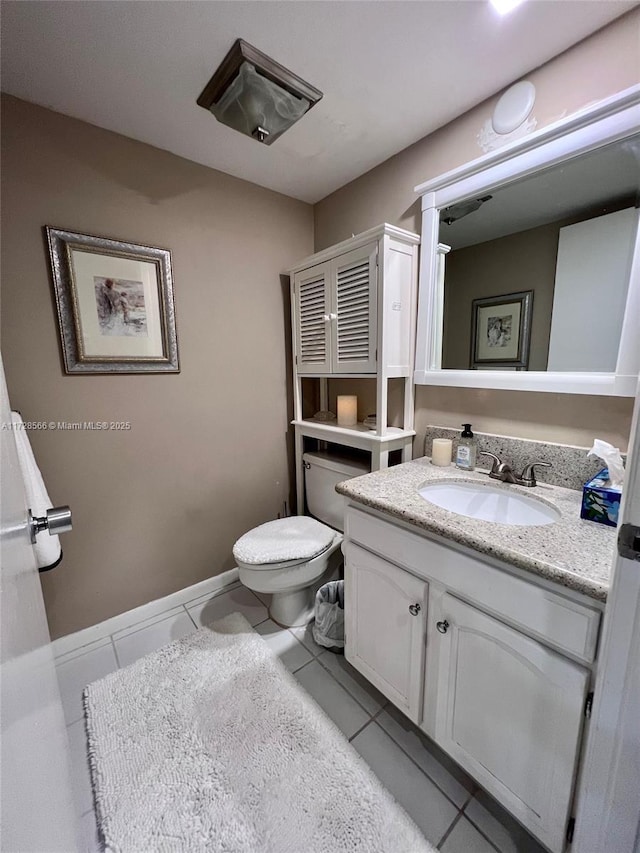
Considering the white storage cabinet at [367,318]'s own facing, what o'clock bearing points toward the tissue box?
The tissue box is roughly at 9 o'clock from the white storage cabinet.

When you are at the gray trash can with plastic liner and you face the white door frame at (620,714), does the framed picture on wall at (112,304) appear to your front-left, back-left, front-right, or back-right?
back-right

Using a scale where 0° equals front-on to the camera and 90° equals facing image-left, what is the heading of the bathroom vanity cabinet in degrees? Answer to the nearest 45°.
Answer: approximately 45°

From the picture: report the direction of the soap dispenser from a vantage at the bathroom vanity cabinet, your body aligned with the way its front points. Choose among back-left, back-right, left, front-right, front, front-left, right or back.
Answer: back-right

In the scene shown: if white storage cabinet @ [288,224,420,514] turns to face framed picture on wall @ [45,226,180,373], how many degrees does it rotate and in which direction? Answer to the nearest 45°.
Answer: approximately 45° to its right

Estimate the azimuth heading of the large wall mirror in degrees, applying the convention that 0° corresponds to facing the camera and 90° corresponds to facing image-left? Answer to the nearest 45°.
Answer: approximately 45°

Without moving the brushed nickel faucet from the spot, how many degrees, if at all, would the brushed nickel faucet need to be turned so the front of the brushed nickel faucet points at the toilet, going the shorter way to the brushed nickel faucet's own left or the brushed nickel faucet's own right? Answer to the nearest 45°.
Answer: approximately 45° to the brushed nickel faucet's own right

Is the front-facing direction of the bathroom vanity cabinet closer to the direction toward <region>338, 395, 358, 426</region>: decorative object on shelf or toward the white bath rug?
the white bath rug
